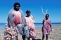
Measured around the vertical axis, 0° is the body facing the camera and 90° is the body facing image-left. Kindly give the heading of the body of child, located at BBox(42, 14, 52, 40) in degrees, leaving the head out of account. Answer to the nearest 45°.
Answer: approximately 0°

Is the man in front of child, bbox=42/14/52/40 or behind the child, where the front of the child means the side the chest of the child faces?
in front

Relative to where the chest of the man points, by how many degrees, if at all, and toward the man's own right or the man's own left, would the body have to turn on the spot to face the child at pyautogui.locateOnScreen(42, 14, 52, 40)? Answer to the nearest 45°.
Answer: approximately 135° to the man's own left

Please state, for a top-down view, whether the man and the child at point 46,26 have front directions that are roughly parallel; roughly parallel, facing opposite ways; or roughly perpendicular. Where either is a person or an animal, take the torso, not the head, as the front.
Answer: roughly parallel

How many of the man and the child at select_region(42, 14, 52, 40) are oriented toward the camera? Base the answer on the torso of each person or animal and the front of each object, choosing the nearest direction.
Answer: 2

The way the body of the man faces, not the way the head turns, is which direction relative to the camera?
toward the camera
